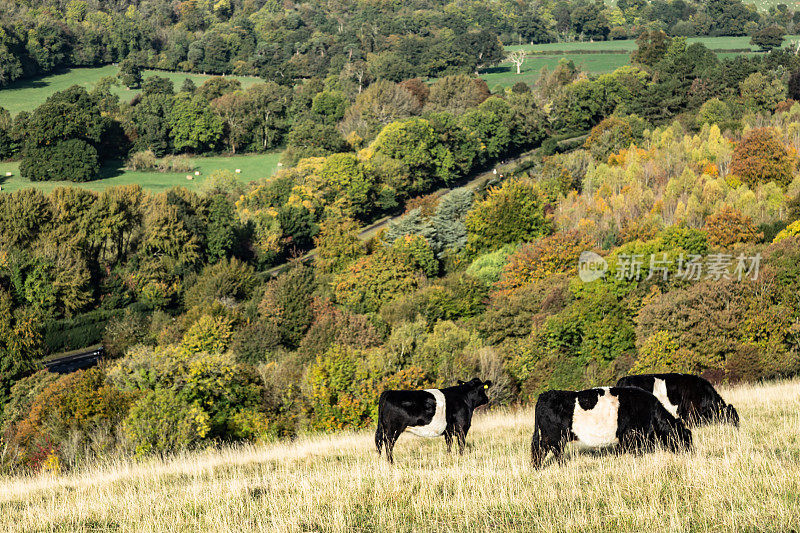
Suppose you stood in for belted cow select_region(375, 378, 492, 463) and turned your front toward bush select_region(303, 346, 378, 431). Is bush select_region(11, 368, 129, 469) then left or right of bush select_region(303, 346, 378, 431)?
left

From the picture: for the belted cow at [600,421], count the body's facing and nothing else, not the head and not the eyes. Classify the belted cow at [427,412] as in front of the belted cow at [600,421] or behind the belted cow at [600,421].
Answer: behind

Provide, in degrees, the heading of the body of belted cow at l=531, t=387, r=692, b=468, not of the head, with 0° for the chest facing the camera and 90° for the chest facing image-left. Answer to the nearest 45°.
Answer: approximately 270°

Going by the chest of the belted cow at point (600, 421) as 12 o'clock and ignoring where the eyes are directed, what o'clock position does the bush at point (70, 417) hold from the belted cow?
The bush is roughly at 7 o'clock from the belted cow.

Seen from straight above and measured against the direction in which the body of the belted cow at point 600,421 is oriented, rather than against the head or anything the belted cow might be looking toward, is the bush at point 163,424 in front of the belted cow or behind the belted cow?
behind

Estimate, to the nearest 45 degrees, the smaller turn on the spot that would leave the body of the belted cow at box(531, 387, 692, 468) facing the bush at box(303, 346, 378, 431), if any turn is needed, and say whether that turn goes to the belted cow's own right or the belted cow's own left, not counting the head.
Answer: approximately 135° to the belted cow's own left
